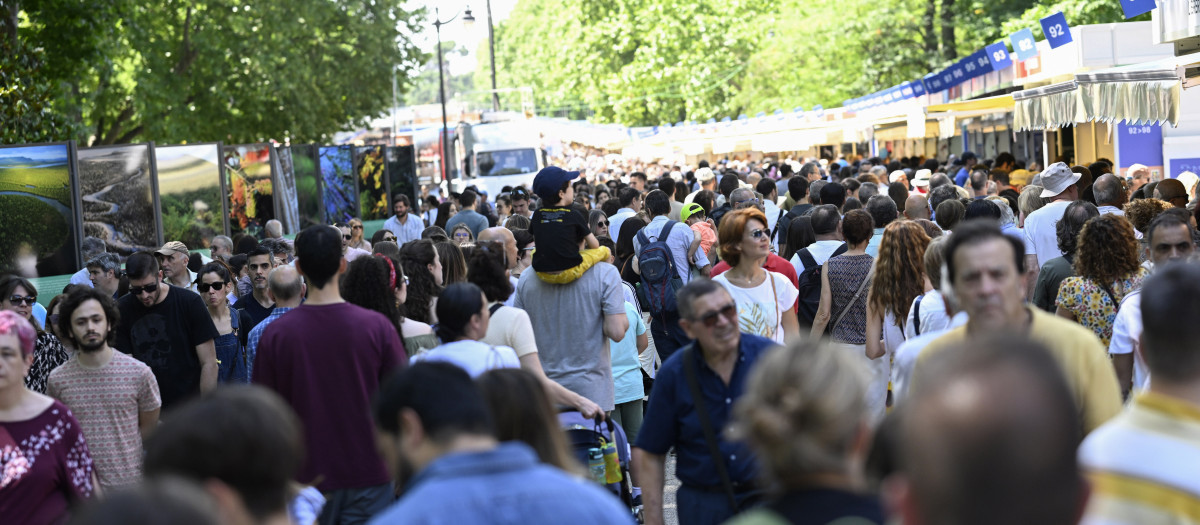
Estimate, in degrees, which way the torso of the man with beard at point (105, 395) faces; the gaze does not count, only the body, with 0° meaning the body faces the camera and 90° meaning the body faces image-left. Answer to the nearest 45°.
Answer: approximately 0°

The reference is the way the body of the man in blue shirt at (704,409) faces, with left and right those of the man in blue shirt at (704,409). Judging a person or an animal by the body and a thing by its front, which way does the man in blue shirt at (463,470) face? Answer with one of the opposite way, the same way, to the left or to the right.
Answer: the opposite way

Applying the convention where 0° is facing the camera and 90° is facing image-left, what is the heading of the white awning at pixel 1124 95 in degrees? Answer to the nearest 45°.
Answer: approximately 45°

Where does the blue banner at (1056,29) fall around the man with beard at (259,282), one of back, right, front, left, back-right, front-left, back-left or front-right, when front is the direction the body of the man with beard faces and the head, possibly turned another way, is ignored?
back-left

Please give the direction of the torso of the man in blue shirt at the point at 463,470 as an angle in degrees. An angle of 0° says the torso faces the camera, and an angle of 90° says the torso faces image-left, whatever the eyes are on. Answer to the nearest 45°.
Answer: approximately 135°

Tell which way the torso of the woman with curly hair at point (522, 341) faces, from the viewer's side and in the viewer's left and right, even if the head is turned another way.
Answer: facing away from the viewer and to the right of the viewer

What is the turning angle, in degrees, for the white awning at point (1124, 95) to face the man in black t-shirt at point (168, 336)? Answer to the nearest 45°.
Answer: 0° — it already faces them

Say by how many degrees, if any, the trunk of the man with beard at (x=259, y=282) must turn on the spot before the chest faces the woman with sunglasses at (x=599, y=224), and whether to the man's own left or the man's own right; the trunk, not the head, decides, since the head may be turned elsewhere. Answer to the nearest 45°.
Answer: approximately 135° to the man's own left

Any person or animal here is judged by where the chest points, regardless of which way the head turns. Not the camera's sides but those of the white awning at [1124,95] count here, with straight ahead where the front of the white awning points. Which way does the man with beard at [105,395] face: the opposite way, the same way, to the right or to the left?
to the left

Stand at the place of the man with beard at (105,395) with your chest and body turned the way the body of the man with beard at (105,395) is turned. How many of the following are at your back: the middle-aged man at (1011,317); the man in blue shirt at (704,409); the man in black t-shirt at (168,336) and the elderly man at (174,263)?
2
